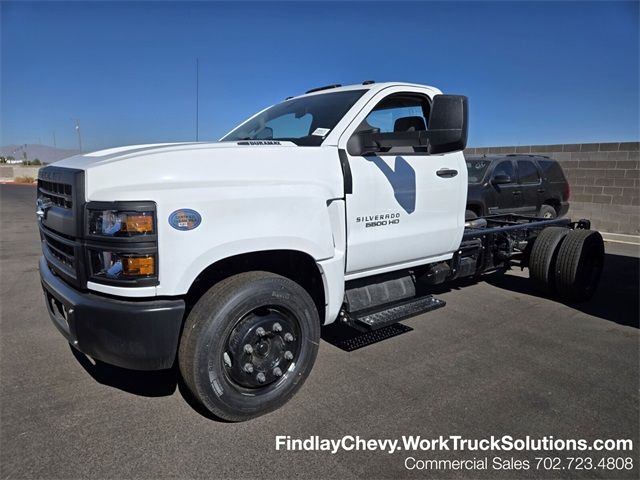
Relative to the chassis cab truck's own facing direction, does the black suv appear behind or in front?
behind

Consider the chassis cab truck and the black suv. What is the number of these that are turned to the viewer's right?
0

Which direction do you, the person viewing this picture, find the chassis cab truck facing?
facing the viewer and to the left of the viewer

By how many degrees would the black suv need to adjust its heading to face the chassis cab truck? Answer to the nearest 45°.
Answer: approximately 45° to its left

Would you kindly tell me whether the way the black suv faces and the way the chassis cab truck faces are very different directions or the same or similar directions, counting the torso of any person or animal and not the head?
same or similar directions
